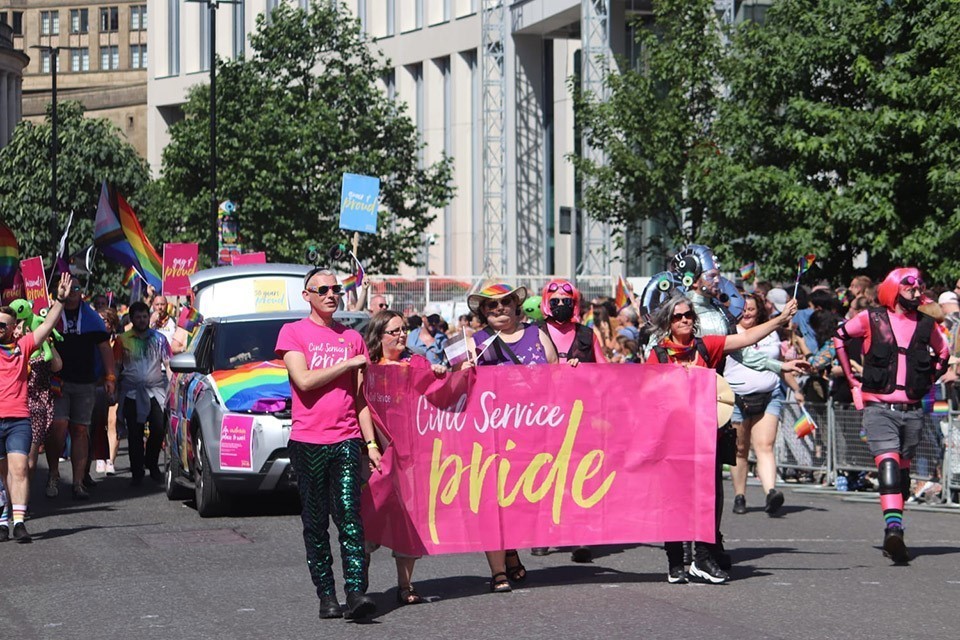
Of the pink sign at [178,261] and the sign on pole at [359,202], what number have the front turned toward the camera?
2

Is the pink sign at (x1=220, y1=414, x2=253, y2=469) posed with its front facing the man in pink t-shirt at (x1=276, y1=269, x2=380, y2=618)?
yes

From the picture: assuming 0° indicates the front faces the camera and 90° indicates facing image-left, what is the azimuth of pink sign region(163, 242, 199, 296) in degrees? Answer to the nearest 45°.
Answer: approximately 0°

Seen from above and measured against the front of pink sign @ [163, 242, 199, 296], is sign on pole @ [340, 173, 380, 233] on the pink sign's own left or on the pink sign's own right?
on the pink sign's own left

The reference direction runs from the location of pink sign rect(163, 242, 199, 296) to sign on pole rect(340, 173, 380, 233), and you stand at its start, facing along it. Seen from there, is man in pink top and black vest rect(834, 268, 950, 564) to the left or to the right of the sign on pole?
right

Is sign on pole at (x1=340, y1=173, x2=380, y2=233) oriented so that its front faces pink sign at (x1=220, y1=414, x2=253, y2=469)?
yes

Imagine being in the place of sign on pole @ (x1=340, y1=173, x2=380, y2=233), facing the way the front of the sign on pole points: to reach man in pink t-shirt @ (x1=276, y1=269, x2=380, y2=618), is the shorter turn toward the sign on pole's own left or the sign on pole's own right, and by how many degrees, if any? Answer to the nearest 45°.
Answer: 0° — it already faces them
